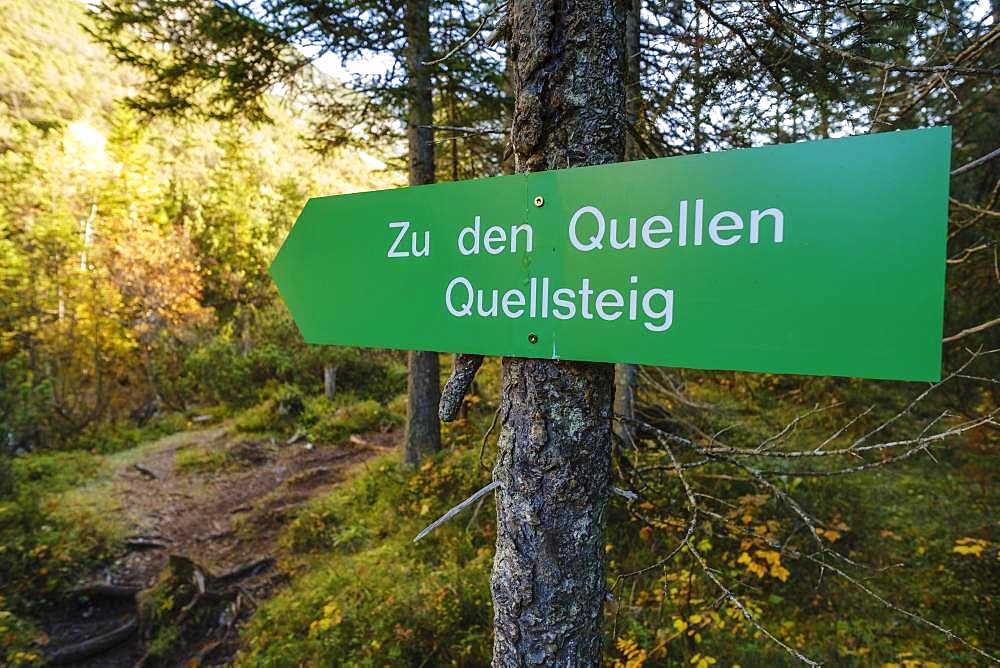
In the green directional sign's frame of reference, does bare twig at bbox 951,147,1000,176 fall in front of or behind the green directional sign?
behind

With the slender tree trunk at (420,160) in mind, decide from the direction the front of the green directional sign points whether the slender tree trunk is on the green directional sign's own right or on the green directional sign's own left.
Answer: on the green directional sign's own right

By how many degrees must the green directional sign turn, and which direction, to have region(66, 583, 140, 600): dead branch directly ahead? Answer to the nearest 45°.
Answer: approximately 90° to its right

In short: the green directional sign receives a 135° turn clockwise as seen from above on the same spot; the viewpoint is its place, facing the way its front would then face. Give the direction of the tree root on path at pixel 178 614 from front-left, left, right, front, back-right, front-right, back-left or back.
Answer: front-left

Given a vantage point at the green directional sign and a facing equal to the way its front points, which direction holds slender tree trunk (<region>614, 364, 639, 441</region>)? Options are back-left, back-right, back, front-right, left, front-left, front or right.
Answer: back-right

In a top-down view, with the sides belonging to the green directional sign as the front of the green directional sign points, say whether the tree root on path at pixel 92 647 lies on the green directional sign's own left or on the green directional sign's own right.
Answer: on the green directional sign's own right

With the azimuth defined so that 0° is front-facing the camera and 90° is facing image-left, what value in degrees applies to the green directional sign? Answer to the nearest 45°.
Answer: approximately 45°
